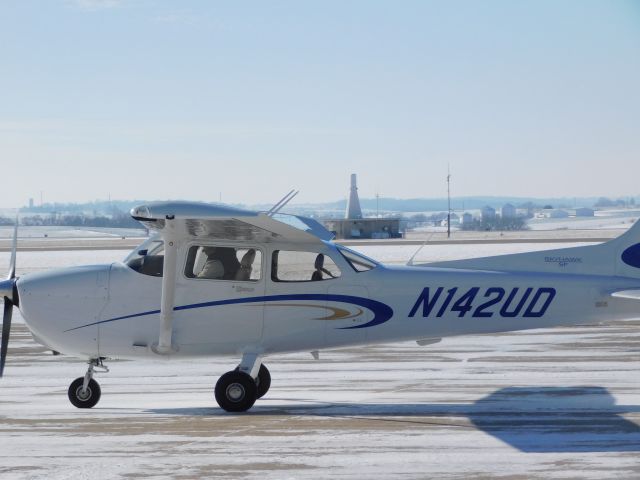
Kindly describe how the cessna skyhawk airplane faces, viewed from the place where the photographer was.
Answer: facing to the left of the viewer
